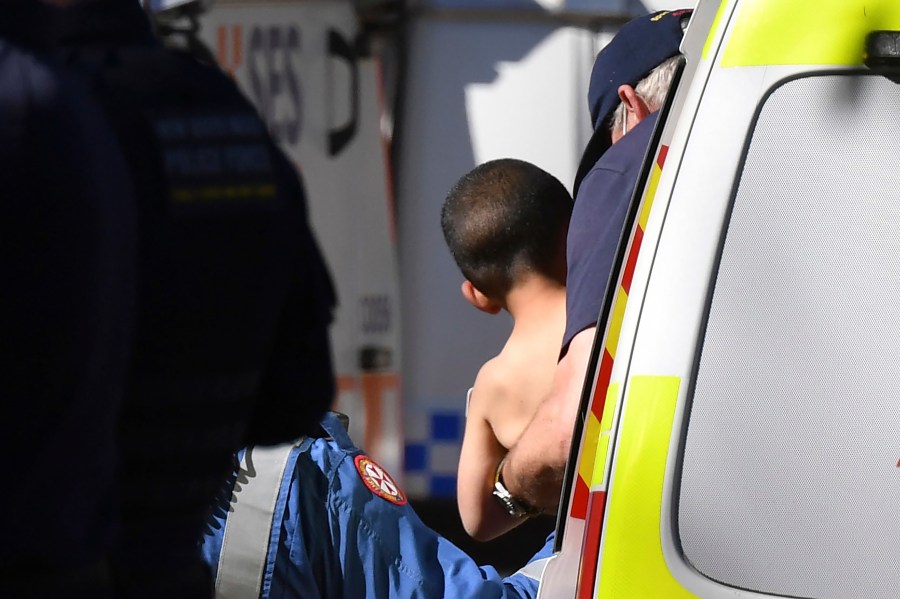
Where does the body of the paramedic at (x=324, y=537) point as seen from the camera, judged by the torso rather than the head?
to the viewer's right

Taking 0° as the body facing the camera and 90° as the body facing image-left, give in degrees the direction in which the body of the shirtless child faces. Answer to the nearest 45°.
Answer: approximately 180°

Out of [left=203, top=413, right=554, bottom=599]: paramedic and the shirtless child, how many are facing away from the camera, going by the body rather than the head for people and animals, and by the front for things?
1

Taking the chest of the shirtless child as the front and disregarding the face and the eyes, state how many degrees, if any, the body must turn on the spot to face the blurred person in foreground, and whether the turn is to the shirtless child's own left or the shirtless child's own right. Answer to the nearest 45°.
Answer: approximately 180°

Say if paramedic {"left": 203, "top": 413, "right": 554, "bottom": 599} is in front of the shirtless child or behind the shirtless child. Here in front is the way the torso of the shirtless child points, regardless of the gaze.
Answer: behind

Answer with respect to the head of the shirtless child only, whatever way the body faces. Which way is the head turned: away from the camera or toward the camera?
away from the camera
